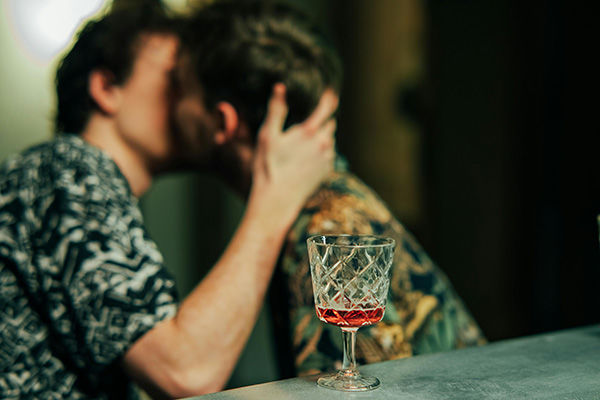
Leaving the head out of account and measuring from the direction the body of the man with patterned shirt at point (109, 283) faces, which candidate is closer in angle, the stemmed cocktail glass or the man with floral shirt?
the man with floral shirt

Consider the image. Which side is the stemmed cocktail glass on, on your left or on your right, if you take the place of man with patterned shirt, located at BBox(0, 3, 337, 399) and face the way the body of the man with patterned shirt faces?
on your right

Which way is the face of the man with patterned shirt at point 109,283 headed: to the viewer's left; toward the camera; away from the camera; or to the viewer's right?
to the viewer's right

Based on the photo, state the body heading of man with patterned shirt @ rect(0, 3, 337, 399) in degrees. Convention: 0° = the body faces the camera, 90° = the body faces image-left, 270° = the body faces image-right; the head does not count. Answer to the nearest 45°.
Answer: approximately 270°
